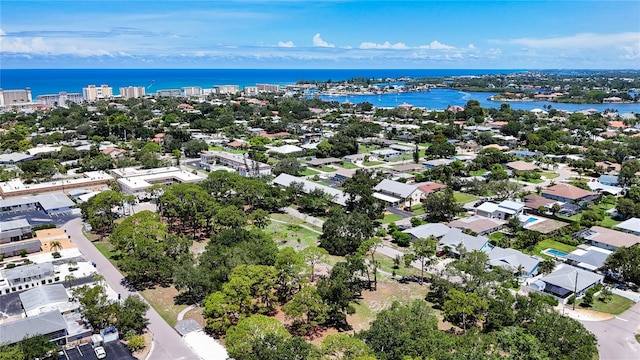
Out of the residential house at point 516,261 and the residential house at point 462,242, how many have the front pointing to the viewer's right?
0

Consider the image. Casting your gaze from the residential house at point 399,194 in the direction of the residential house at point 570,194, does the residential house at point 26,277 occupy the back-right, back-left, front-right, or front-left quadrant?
back-right

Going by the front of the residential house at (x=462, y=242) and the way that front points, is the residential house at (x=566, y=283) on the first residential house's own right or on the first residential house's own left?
on the first residential house's own left

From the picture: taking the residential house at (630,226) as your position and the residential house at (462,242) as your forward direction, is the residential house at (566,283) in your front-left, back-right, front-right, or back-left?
front-left

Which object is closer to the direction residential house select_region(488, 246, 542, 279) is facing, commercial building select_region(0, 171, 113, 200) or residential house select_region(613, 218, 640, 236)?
the commercial building

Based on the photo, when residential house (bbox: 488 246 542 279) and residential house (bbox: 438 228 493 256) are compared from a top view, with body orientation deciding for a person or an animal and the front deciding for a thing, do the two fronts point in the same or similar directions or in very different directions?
same or similar directions

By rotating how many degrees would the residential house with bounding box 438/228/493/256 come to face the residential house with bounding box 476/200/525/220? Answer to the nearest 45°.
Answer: approximately 135° to its right

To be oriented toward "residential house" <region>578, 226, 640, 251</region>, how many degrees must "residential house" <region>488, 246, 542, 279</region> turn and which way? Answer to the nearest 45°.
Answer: approximately 180°

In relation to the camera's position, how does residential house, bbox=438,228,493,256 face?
facing the viewer and to the left of the viewer
